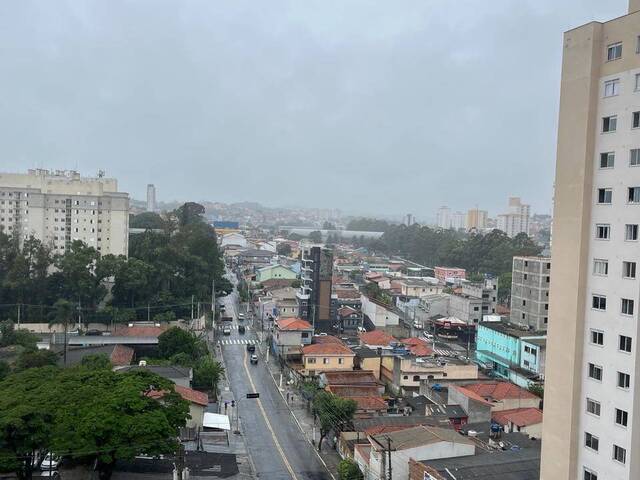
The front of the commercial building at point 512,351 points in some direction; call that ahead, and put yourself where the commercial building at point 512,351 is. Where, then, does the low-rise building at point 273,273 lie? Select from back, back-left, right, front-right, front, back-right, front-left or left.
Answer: right

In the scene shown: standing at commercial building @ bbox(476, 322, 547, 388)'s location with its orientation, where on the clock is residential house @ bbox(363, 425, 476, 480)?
residential house @ bbox(363, 425, 476, 480) is roughly at 11 o'clock from commercial building @ bbox(476, 322, 547, 388).

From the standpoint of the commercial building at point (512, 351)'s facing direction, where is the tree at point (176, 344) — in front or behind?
in front

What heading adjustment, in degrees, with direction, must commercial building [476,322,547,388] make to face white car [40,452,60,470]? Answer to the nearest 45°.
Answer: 0° — it already faces it

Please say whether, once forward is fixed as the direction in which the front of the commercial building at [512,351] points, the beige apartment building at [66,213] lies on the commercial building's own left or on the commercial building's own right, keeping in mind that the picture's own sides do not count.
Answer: on the commercial building's own right

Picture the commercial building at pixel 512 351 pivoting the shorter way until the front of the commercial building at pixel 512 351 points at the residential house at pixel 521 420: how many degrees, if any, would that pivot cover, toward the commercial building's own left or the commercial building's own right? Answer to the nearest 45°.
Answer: approximately 45° to the commercial building's own left

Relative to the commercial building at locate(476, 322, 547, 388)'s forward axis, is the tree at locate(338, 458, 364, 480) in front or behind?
in front

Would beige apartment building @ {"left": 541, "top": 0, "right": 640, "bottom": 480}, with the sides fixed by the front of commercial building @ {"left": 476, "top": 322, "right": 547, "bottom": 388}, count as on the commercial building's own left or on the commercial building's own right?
on the commercial building's own left

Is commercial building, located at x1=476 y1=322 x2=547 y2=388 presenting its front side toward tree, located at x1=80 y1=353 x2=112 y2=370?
yes

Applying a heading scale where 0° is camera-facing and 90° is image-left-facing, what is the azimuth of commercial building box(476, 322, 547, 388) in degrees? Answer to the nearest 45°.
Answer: approximately 45°

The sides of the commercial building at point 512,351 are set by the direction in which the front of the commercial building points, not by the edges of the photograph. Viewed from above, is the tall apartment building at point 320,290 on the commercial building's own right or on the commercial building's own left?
on the commercial building's own right

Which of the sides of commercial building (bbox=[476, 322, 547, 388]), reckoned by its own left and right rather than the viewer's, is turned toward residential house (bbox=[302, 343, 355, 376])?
front
